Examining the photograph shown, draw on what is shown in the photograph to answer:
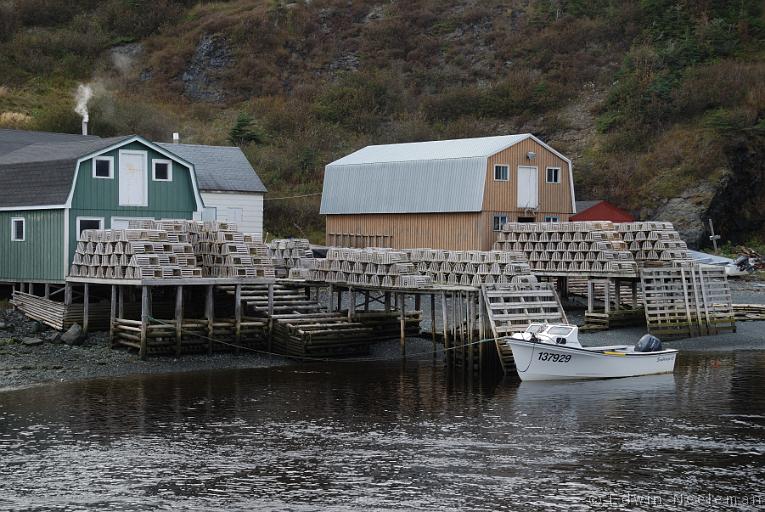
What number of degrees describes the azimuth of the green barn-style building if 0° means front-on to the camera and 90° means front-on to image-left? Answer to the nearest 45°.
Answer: approximately 315°

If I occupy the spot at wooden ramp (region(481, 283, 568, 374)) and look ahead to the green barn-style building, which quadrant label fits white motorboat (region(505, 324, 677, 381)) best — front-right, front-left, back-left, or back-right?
back-left
